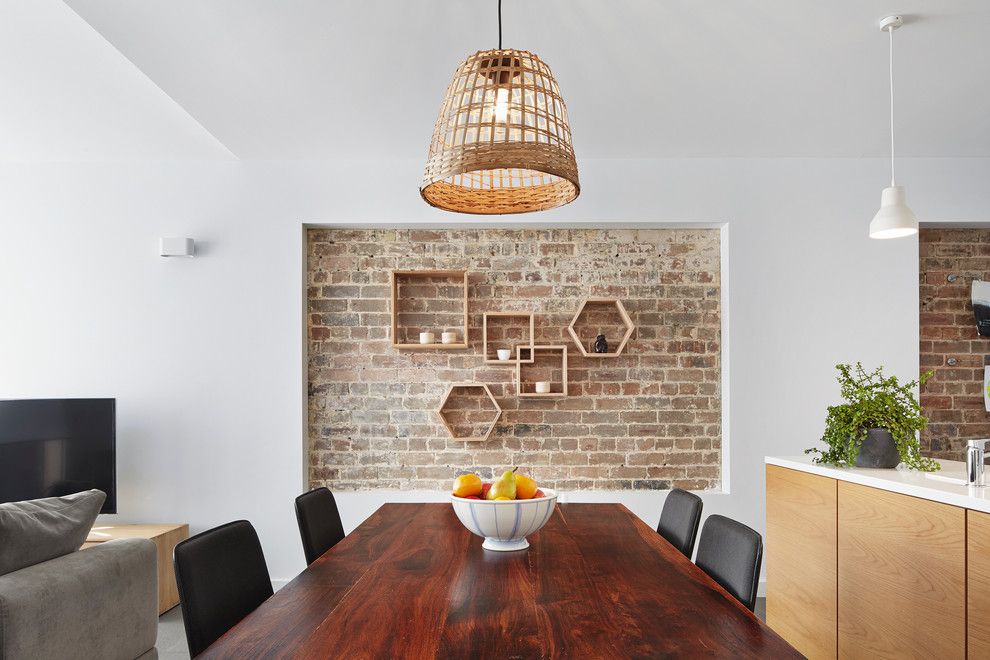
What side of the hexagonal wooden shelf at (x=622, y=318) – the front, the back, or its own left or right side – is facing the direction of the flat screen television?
right

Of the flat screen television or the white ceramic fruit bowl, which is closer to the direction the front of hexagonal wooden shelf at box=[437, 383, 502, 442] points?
the white ceramic fruit bowl

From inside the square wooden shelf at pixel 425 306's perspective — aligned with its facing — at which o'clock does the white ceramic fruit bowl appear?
The white ceramic fruit bowl is roughly at 12 o'clock from the square wooden shelf.

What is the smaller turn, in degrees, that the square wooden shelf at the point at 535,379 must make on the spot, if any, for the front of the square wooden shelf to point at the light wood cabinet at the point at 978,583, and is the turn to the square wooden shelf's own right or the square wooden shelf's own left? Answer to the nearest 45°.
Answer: approximately 45° to the square wooden shelf's own left
